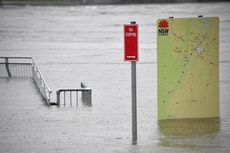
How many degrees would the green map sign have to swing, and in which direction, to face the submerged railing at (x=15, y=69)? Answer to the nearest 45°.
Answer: approximately 135° to its right

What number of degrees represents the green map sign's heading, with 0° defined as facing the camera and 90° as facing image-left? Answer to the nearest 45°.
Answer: approximately 0°
